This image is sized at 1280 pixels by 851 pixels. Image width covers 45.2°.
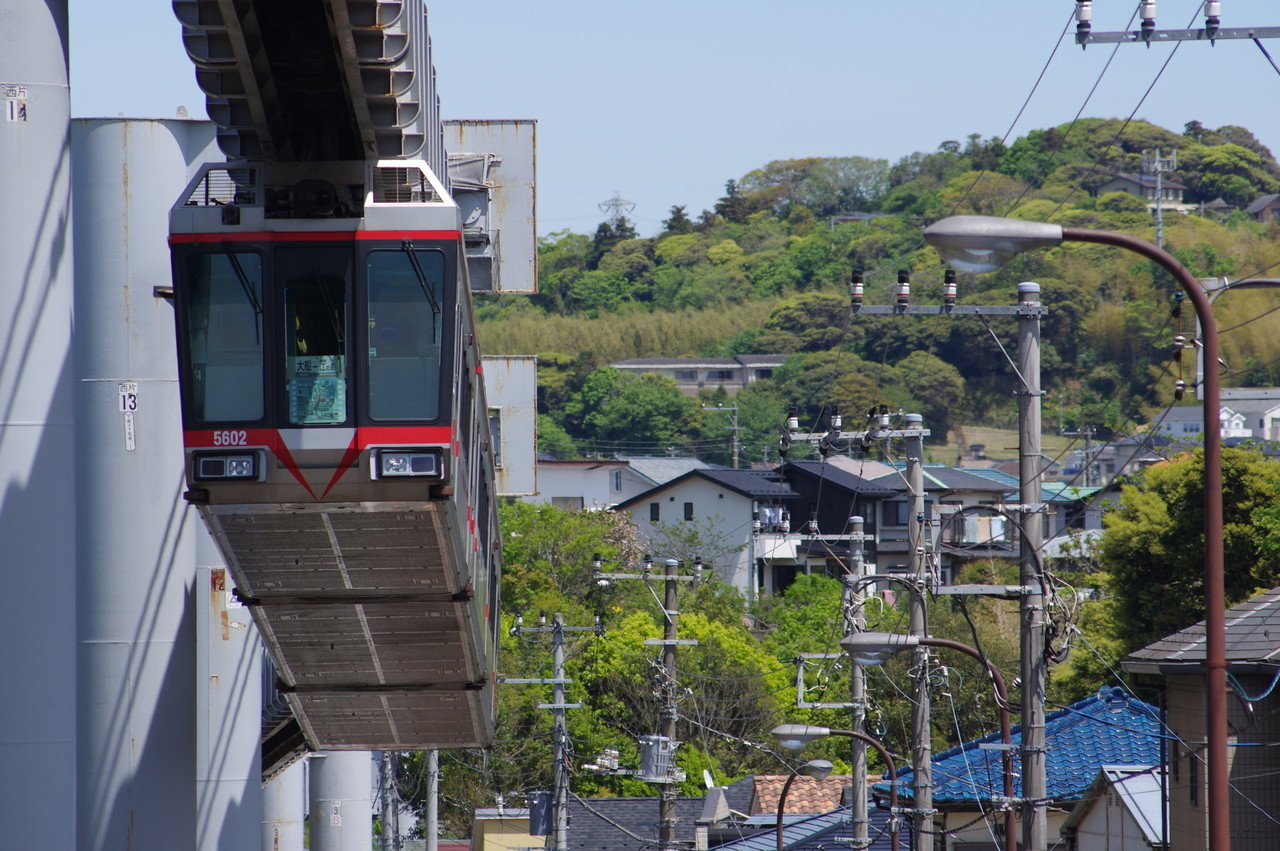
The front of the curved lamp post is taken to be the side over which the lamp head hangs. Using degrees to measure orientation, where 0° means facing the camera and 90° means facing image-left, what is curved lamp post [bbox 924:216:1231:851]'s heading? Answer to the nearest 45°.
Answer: approximately 90°

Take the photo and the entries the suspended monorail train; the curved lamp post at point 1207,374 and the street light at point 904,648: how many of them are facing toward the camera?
1

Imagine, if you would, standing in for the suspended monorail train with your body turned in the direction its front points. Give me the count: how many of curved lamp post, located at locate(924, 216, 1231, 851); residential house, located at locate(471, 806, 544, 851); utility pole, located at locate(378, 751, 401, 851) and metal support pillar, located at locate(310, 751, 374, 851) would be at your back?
3

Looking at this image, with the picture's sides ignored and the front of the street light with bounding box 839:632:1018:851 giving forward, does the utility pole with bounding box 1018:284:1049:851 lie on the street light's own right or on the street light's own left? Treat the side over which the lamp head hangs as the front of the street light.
on the street light's own left

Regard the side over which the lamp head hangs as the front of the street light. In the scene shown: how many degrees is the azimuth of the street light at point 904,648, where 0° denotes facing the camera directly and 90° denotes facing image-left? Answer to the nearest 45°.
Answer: approximately 90°

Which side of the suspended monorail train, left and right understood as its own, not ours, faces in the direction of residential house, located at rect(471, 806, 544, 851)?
back

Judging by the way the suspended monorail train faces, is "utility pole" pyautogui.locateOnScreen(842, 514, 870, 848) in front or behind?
behind

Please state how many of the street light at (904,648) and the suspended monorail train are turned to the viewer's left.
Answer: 1

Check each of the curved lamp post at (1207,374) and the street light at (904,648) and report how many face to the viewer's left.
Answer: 2

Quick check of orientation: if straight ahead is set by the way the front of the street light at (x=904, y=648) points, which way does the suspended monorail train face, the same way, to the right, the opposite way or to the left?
to the left
